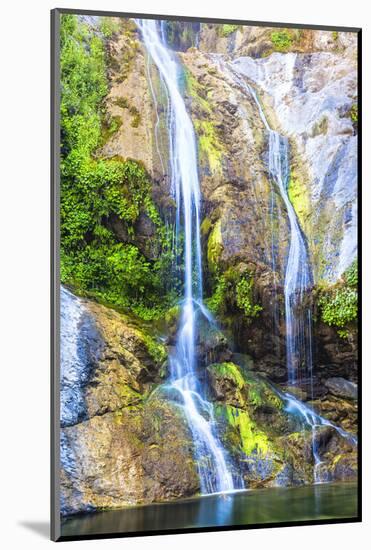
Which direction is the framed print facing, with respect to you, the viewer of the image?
facing the viewer and to the right of the viewer
